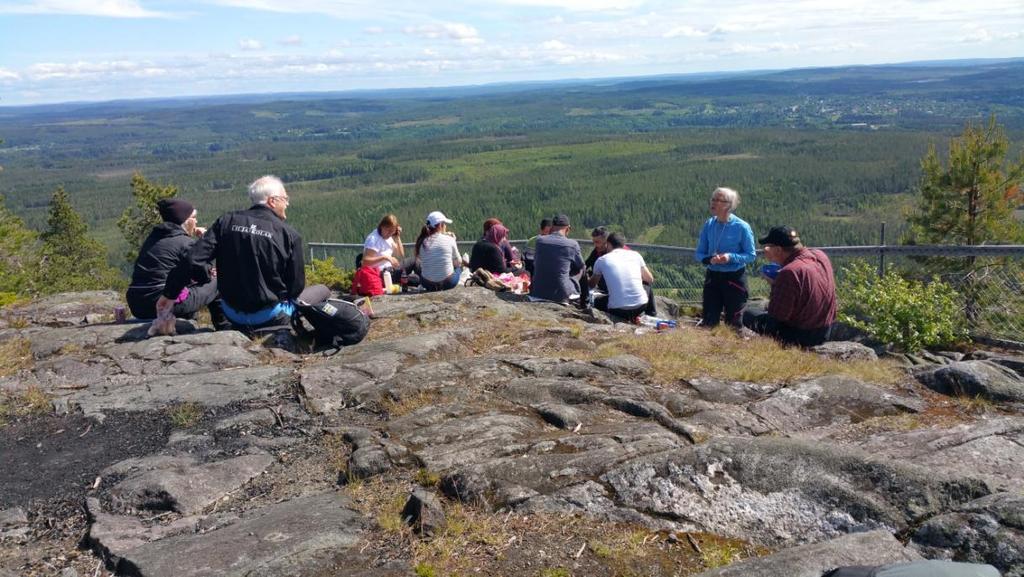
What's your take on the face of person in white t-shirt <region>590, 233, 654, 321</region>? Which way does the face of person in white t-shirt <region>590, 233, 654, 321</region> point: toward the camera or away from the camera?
away from the camera

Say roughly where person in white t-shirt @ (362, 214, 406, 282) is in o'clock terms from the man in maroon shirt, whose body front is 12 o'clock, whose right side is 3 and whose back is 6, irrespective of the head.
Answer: The person in white t-shirt is roughly at 11 o'clock from the man in maroon shirt.

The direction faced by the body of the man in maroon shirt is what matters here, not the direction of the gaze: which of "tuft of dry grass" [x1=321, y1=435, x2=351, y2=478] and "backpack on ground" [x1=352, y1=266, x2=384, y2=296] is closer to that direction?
the backpack on ground

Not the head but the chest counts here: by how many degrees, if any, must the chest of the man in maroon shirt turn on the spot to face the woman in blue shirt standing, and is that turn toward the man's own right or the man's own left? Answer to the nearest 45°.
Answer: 0° — they already face them

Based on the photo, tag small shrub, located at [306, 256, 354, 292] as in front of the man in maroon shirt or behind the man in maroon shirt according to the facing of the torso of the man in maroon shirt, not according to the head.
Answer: in front

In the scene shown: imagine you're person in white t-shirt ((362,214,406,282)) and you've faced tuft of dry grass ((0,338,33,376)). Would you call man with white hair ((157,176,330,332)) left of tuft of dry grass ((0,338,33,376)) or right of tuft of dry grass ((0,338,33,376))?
left

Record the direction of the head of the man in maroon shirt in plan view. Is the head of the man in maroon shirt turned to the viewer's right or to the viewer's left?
to the viewer's left

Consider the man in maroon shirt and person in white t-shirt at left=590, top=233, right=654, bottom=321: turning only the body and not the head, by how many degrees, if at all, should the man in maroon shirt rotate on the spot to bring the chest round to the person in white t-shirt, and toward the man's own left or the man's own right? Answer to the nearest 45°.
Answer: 0° — they already face them

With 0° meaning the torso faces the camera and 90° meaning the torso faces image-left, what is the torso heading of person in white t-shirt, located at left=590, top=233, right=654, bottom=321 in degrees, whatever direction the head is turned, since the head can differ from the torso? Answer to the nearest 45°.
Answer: approximately 135°

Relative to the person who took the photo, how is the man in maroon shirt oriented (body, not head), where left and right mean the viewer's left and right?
facing away from the viewer and to the left of the viewer

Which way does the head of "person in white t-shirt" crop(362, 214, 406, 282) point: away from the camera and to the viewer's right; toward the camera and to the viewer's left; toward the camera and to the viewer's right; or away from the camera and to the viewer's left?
toward the camera and to the viewer's right

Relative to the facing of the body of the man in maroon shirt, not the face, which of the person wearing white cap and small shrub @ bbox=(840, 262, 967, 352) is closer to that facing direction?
the person wearing white cap

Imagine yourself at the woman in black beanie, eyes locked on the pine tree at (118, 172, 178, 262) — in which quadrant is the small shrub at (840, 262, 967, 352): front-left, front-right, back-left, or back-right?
back-right

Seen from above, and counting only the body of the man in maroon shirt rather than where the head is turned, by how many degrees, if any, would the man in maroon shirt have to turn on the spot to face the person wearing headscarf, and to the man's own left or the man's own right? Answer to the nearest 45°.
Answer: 0° — they already face them

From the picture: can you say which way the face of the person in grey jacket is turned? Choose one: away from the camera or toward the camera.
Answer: away from the camera

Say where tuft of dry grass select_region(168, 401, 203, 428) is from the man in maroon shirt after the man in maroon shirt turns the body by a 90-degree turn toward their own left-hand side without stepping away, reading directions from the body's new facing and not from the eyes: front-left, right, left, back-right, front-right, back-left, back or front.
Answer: front
